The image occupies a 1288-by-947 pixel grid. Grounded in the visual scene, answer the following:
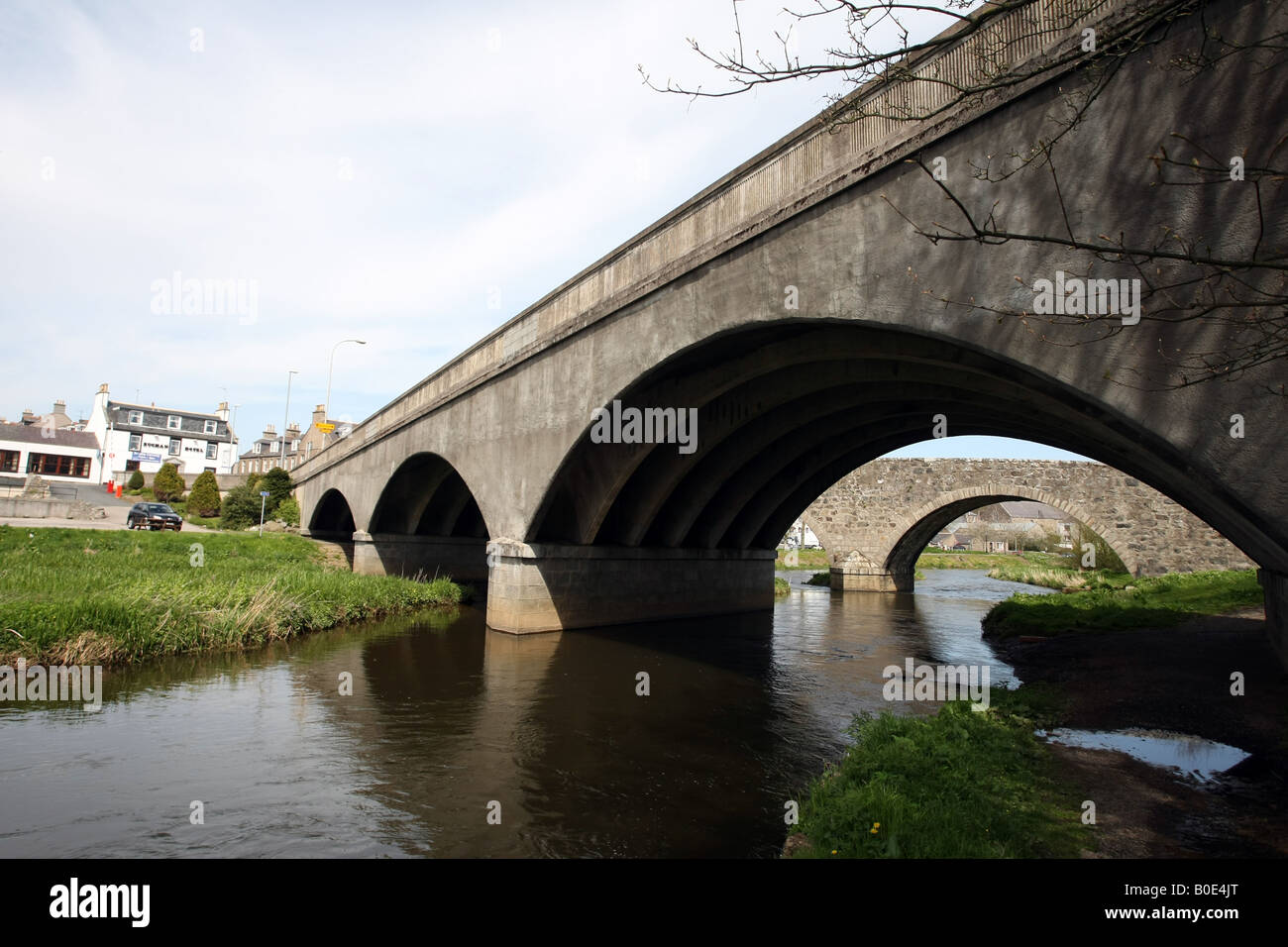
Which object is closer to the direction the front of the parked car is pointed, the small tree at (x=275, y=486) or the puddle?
the puddle

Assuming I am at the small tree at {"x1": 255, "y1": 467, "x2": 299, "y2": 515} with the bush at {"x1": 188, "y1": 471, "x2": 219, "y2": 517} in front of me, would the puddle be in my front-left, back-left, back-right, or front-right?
back-left

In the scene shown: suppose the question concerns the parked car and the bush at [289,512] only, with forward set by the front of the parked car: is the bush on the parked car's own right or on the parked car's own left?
on the parked car's own left

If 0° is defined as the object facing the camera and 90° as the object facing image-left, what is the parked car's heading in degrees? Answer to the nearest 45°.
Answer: approximately 315°

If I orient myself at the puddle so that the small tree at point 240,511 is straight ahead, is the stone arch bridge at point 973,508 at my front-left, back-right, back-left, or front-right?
front-right

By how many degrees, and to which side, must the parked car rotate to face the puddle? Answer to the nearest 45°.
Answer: approximately 45° to its right

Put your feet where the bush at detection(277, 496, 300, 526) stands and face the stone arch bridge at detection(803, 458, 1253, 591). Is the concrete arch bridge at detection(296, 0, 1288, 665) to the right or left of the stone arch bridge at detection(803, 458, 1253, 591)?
right

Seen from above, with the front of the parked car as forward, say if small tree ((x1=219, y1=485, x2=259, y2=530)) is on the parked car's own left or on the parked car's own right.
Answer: on the parked car's own left
